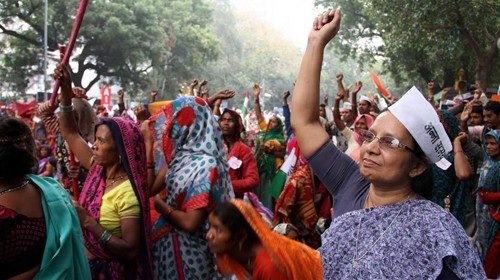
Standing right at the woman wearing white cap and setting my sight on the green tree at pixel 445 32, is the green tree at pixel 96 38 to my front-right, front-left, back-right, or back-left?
front-left

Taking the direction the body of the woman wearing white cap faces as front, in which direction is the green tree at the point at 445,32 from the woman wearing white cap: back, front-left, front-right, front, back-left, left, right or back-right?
back-right

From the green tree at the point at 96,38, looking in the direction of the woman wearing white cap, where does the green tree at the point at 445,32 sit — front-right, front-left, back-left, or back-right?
front-left

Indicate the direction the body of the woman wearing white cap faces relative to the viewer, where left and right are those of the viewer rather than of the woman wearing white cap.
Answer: facing the viewer and to the left of the viewer

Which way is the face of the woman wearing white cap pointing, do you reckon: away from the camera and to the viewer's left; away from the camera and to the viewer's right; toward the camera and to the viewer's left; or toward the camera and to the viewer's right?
toward the camera and to the viewer's left

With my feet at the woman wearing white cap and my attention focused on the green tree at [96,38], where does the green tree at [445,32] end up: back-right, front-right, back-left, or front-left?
front-right

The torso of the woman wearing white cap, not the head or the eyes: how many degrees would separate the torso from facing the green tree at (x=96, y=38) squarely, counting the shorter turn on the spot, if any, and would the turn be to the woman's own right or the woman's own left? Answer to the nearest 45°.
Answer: approximately 90° to the woman's own right
